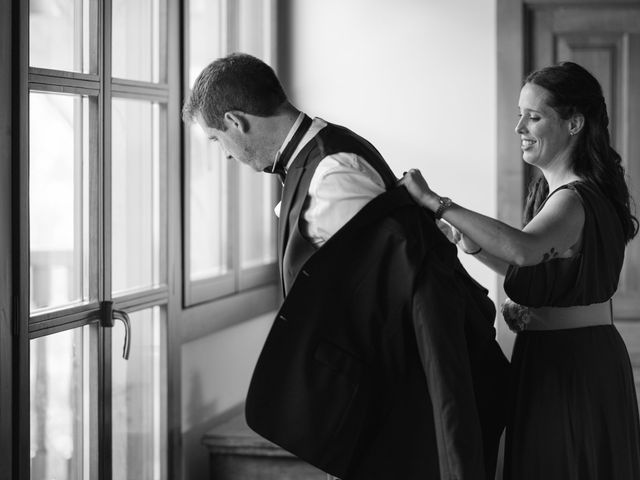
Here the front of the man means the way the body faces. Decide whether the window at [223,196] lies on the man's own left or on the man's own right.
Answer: on the man's own right

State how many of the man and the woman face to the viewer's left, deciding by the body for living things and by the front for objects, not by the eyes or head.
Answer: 2

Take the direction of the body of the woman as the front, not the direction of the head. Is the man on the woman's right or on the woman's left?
on the woman's left

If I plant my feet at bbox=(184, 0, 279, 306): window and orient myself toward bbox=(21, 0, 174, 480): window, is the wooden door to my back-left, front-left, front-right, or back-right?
back-left

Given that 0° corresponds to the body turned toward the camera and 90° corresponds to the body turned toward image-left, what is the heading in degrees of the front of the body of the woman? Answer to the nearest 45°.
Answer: approximately 90°

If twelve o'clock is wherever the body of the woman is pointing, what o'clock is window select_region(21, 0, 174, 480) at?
The window is roughly at 12 o'clock from the woman.

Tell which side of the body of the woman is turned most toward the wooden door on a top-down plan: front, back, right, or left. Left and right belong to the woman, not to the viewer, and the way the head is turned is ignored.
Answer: right

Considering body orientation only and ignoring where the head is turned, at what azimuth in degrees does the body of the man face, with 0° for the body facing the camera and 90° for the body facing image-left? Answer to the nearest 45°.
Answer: approximately 90°
